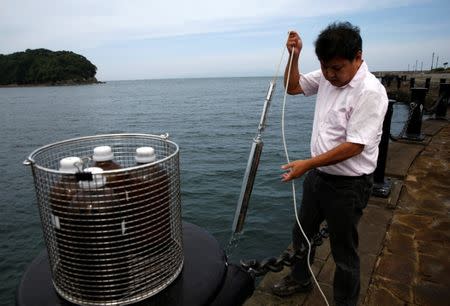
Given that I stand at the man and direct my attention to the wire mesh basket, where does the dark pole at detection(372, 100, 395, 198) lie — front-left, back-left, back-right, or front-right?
back-right

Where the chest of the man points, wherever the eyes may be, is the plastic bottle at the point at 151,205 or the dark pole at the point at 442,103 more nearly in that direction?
the plastic bottle

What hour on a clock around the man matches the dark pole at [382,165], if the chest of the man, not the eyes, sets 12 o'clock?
The dark pole is roughly at 5 o'clock from the man.

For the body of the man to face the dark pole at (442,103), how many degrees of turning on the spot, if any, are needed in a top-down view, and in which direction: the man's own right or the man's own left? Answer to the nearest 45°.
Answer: approximately 135° to the man's own right

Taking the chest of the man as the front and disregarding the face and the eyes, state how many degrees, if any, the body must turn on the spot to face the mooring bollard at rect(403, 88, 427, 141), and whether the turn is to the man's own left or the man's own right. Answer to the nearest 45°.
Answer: approximately 135° to the man's own right

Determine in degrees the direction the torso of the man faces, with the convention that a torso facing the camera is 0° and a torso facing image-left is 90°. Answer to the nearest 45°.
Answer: approximately 45°

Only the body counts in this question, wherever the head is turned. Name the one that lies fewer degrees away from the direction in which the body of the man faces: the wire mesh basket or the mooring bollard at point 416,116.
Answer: the wire mesh basket
